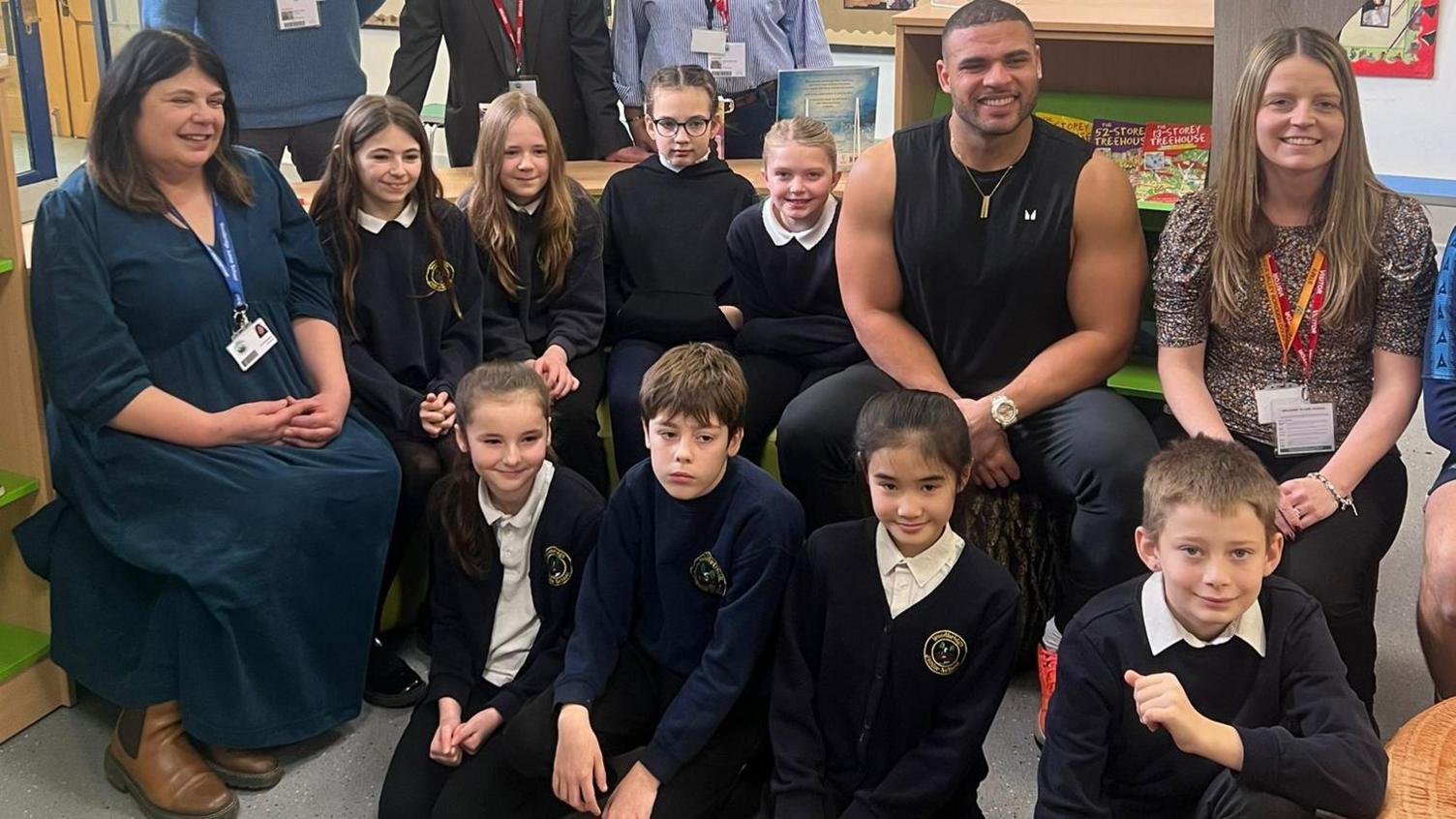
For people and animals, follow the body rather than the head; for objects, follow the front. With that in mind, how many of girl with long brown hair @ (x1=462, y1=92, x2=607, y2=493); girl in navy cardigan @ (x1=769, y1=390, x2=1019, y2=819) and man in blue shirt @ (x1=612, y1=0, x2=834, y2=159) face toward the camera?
3

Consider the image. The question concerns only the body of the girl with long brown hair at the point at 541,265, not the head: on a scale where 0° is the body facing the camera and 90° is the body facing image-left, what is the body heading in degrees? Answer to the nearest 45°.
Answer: approximately 0°

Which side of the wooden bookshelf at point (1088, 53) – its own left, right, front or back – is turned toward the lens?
front

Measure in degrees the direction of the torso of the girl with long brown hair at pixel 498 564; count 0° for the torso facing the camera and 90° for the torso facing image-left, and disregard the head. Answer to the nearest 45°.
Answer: approximately 0°

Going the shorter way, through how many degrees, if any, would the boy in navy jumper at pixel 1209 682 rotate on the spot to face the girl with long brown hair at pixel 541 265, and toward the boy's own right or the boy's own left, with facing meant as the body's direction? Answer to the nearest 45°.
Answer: approximately 135° to the boy's own right

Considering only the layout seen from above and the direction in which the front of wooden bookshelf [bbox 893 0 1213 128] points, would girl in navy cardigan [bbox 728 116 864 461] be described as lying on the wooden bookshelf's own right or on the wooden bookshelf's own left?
on the wooden bookshelf's own right

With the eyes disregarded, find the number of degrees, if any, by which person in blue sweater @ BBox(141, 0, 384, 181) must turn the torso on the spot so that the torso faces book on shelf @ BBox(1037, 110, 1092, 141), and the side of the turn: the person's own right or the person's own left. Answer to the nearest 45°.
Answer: approximately 45° to the person's own left

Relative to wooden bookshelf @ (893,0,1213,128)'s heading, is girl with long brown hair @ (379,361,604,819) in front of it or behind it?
in front

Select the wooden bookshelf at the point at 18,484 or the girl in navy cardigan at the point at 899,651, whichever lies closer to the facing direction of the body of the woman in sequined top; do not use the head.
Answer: the girl in navy cardigan

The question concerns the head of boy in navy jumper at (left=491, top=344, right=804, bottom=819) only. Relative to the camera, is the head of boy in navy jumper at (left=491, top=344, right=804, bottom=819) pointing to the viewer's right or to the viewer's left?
to the viewer's left

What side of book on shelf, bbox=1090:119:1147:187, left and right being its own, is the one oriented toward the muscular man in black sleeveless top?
front

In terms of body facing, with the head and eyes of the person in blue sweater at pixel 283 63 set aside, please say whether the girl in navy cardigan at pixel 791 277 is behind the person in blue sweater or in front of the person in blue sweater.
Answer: in front
